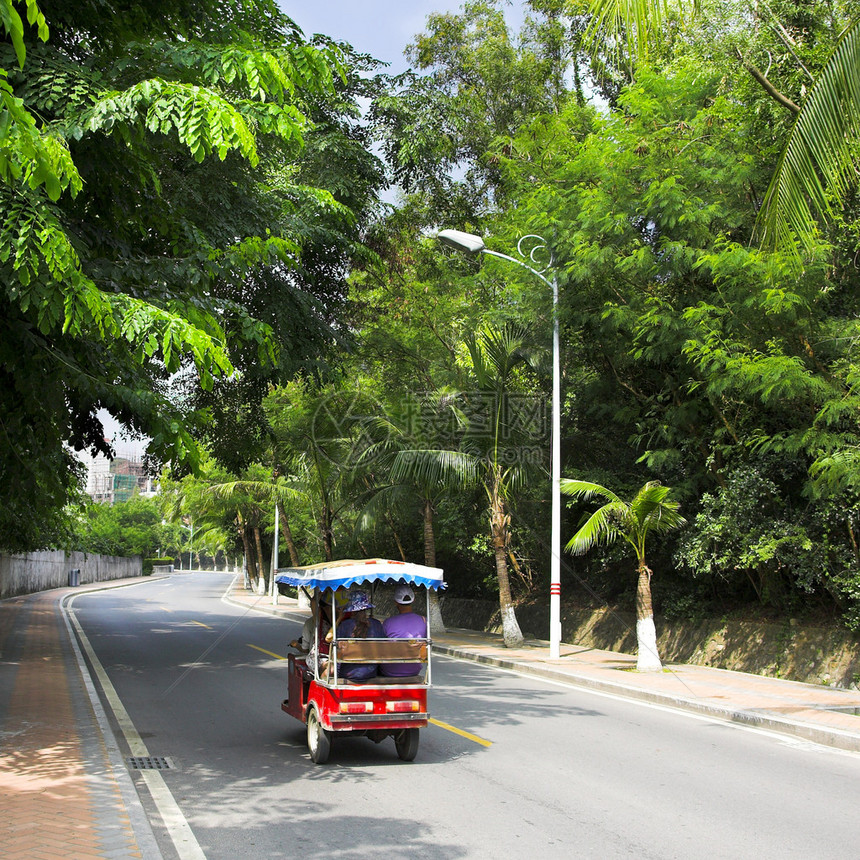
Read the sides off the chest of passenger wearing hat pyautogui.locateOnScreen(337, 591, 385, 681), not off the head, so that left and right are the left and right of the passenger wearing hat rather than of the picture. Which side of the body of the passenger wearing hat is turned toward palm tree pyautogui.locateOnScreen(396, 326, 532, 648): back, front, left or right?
front

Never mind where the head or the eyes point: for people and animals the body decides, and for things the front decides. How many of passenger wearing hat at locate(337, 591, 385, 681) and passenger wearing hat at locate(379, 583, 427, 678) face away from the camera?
2

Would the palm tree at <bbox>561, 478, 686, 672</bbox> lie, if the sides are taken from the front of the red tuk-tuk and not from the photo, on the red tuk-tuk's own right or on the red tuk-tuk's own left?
on the red tuk-tuk's own right

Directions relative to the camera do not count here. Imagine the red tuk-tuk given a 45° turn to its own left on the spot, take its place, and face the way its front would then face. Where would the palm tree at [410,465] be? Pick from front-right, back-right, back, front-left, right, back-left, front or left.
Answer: right

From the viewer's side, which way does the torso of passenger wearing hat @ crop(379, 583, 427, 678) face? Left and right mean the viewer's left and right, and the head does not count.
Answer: facing away from the viewer

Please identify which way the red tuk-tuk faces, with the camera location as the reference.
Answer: facing away from the viewer and to the left of the viewer

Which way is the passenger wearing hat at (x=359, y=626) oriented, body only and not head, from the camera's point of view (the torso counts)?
away from the camera
